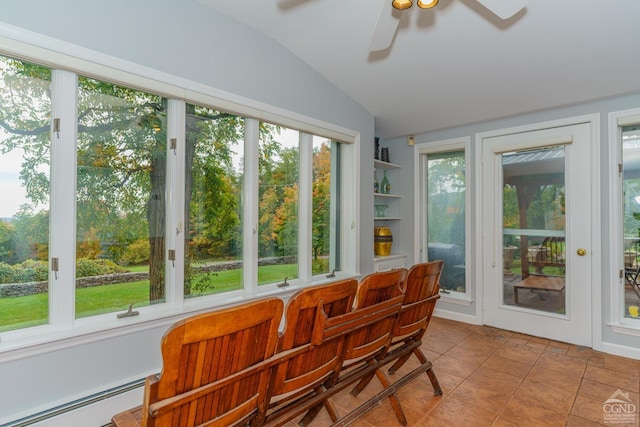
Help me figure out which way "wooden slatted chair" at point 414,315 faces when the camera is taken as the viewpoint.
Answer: facing away from the viewer and to the left of the viewer

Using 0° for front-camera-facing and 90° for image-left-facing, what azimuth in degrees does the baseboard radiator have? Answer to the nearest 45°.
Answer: approximately 315°

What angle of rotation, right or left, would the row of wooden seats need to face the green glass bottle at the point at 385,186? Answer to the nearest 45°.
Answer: approximately 90° to its right

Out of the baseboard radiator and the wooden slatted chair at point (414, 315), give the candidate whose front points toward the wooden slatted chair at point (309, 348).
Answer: the baseboard radiator

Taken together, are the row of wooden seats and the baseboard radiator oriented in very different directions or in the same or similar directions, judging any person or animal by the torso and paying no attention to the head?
very different directions

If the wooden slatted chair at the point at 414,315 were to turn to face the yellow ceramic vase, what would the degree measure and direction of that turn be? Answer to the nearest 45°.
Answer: approximately 45° to its right

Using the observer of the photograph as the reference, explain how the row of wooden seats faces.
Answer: facing away from the viewer and to the left of the viewer

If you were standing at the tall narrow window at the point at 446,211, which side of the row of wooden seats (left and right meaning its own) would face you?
right

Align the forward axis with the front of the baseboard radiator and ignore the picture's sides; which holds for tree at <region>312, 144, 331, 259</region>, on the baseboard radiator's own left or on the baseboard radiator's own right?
on the baseboard radiator's own left
